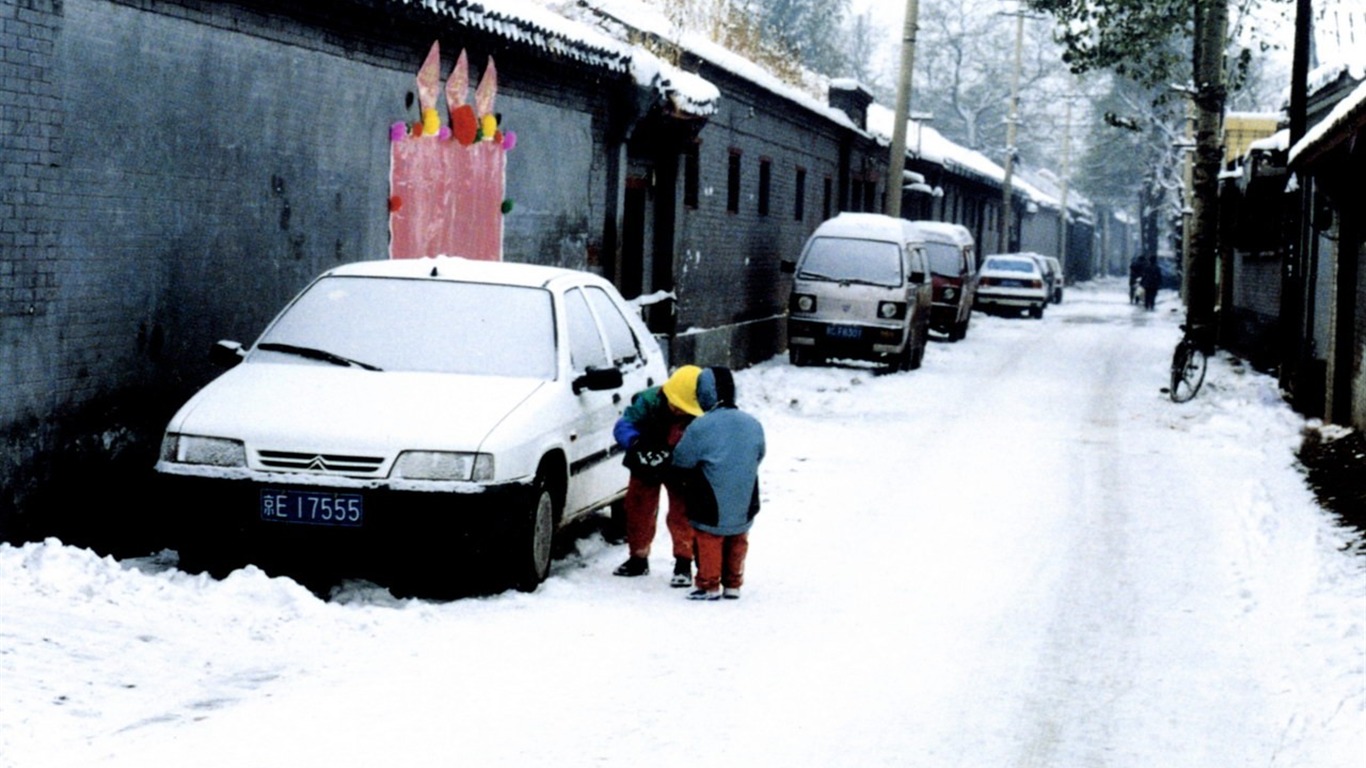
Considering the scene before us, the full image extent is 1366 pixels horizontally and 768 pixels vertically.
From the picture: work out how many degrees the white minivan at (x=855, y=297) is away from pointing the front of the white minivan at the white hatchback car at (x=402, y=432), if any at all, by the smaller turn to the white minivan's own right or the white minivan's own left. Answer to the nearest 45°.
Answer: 0° — it already faces it

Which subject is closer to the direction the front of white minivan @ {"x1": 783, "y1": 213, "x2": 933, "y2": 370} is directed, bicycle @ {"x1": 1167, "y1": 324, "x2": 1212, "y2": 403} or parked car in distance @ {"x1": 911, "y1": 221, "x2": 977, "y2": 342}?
the bicycle

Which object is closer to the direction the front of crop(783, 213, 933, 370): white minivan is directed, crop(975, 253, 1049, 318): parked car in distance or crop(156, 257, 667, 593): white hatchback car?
the white hatchback car

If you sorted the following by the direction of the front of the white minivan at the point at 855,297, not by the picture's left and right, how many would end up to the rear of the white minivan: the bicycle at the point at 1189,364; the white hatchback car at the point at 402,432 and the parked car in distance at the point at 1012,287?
1

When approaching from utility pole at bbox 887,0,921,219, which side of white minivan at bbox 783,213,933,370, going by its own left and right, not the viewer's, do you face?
back

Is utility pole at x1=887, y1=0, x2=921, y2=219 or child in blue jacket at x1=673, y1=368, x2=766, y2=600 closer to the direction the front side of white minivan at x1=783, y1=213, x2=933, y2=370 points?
the child in blue jacket

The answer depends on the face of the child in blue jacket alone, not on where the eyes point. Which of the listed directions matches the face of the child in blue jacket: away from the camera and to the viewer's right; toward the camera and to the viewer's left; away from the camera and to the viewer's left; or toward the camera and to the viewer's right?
away from the camera and to the viewer's left

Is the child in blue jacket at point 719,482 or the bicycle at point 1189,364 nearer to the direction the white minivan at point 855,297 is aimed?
the child in blue jacket

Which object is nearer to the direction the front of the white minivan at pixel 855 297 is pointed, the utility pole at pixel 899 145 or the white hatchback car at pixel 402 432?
the white hatchback car

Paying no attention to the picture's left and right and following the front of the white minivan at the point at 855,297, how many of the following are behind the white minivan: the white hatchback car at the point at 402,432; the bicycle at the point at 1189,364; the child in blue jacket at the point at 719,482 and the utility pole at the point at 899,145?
1

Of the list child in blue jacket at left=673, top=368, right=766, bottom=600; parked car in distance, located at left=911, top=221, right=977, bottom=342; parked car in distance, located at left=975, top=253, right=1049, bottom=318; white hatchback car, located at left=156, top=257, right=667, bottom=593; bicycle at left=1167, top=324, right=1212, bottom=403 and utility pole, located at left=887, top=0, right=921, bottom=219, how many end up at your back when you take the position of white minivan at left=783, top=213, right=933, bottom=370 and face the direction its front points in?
3

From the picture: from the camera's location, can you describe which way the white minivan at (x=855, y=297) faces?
facing the viewer

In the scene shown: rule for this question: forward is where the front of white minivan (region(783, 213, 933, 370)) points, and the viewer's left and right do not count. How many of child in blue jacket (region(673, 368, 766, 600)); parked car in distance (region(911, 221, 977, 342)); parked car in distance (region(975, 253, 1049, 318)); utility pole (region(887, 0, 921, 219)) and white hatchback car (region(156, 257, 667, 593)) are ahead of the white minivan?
2

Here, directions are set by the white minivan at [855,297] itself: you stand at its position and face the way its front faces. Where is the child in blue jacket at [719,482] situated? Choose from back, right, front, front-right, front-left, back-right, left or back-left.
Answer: front

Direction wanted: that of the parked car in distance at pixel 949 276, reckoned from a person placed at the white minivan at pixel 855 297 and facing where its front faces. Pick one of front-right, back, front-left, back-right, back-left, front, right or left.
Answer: back

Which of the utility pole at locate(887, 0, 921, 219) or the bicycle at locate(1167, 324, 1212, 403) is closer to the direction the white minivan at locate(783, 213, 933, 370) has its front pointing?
the bicycle

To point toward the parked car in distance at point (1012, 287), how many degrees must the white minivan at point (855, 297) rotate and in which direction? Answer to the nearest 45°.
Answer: approximately 180°

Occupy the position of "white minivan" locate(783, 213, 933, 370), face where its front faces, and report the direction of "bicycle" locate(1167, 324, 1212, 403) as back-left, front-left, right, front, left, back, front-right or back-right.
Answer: front-left
